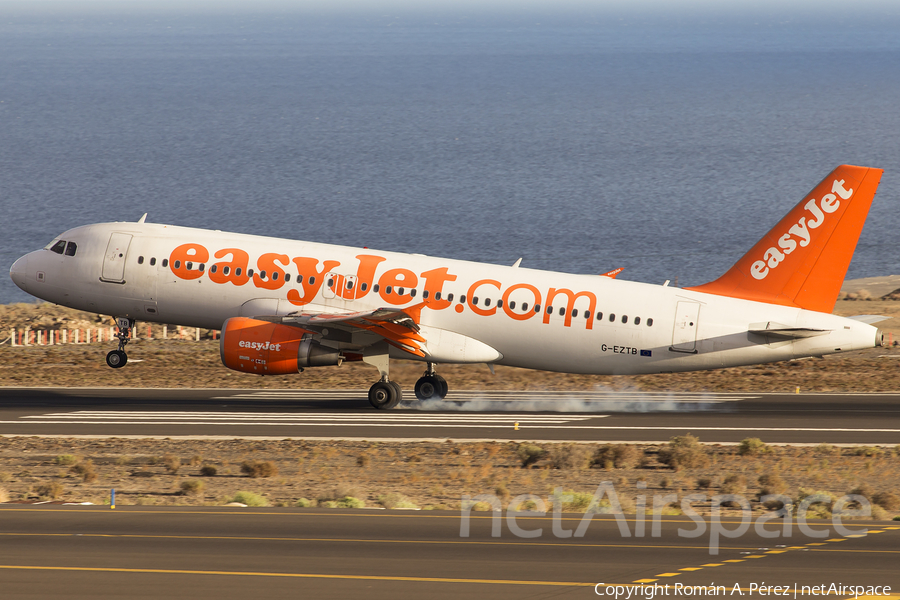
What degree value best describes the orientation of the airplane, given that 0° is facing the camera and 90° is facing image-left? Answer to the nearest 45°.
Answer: approximately 90°

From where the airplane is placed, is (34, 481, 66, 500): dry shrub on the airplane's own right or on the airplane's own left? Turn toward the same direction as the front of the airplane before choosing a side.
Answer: on the airplane's own left

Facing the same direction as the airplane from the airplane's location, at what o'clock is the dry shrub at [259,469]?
The dry shrub is roughly at 10 o'clock from the airplane.

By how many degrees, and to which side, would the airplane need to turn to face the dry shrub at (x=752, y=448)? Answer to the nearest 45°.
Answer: approximately 135° to its left

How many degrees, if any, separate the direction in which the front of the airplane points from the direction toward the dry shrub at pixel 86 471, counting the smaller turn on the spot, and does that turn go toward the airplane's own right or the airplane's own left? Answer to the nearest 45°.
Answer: approximately 45° to the airplane's own left

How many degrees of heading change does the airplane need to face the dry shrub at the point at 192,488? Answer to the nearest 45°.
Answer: approximately 45° to its left

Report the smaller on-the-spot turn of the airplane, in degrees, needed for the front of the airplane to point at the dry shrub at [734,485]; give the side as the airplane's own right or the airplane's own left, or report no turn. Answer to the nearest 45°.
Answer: approximately 135° to the airplane's own left

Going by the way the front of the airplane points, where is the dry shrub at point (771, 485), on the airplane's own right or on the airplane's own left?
on the airplane's own left

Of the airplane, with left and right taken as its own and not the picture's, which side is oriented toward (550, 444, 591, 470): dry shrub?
left
